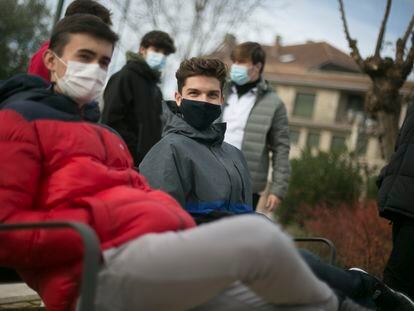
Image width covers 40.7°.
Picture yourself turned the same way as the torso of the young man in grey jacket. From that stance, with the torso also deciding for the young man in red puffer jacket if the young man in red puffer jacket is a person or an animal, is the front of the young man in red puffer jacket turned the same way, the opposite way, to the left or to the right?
to the left

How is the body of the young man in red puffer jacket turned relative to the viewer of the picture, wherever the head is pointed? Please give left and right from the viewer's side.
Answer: facing the viewer and to the right of the viewer

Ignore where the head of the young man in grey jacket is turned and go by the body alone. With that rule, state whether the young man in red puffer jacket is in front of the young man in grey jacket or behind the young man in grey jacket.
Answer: in front

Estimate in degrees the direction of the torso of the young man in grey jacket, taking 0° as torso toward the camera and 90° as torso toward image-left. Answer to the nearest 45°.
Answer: approximately 45°

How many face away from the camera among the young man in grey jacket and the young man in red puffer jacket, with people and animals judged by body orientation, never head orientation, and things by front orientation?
0

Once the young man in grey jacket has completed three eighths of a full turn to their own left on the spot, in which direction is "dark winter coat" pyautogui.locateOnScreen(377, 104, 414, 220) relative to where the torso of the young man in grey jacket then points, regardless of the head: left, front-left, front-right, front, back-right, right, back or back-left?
front-right

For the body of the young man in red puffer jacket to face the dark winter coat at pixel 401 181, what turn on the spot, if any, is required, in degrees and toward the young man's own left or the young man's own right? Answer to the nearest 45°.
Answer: approximately 90° to the young man's own left

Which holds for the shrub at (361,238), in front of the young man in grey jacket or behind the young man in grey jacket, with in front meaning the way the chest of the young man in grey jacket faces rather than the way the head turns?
behind

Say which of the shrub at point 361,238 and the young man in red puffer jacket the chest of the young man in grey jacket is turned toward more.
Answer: the young man in red puffer jacket

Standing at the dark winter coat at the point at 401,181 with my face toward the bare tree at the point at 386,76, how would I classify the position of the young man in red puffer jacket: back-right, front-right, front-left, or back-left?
back-left

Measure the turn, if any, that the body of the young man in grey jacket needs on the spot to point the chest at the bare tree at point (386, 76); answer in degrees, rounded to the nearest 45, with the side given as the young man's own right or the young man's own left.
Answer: approximately 180°
